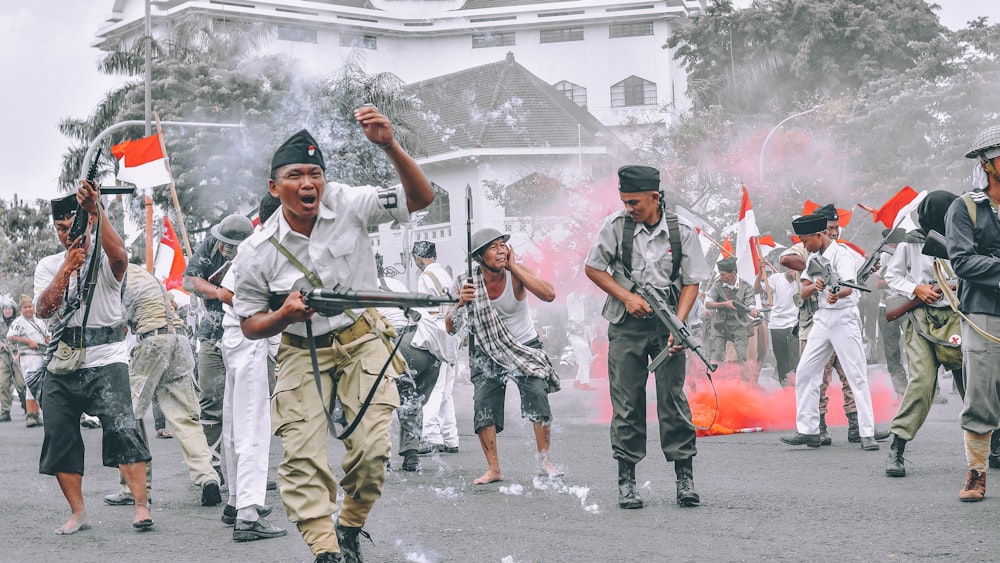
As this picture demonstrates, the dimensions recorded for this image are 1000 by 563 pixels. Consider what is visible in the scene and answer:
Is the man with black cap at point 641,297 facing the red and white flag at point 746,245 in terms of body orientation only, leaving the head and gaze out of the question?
no

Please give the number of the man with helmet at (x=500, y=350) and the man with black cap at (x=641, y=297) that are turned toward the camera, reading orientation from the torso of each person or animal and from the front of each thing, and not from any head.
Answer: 2

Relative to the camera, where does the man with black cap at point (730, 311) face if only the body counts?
toward the camera

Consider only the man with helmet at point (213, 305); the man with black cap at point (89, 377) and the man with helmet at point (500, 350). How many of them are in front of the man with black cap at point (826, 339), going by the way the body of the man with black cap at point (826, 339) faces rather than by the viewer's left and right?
3

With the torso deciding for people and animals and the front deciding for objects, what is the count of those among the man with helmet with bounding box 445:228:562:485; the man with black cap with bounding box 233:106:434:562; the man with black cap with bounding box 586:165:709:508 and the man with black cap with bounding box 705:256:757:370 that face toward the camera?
4

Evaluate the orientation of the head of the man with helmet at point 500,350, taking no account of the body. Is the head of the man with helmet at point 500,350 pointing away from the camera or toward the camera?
toward the camera

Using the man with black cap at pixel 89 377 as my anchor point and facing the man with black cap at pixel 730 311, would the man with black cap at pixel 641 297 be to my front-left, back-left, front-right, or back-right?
front-right

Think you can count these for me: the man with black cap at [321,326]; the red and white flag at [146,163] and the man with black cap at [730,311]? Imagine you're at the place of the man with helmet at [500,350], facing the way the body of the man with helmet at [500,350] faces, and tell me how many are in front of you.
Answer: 1

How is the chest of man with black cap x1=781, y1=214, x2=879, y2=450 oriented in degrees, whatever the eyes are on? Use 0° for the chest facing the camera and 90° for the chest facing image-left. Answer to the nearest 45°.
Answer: approximately 45°

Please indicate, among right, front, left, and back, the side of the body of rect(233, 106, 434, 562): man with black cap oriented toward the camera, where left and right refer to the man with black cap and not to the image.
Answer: front

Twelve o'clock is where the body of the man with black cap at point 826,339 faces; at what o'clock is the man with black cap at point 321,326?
the man with black cap at point 321,326 is roughly at 11 o'clock from the man with black cap at point 826,339.

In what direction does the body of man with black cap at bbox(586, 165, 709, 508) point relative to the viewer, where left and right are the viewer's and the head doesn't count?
facing the viewer

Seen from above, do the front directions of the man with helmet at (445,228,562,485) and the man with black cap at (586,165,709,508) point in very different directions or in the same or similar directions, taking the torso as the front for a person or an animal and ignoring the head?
same or similar directions

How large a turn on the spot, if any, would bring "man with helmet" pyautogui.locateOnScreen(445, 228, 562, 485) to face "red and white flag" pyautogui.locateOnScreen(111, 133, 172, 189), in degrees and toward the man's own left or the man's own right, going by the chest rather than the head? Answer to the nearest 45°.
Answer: approximately 135° to the man's own right

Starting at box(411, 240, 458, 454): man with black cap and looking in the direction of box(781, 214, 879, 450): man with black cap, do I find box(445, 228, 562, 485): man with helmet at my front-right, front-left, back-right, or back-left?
front-right

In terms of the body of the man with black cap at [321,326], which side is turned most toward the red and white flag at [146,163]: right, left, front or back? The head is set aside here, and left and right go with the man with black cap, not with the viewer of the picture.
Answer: back

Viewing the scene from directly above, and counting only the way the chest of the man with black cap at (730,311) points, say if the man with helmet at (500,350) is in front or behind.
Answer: in front

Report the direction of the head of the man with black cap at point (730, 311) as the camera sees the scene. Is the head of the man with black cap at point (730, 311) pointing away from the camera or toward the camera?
toward the camera
